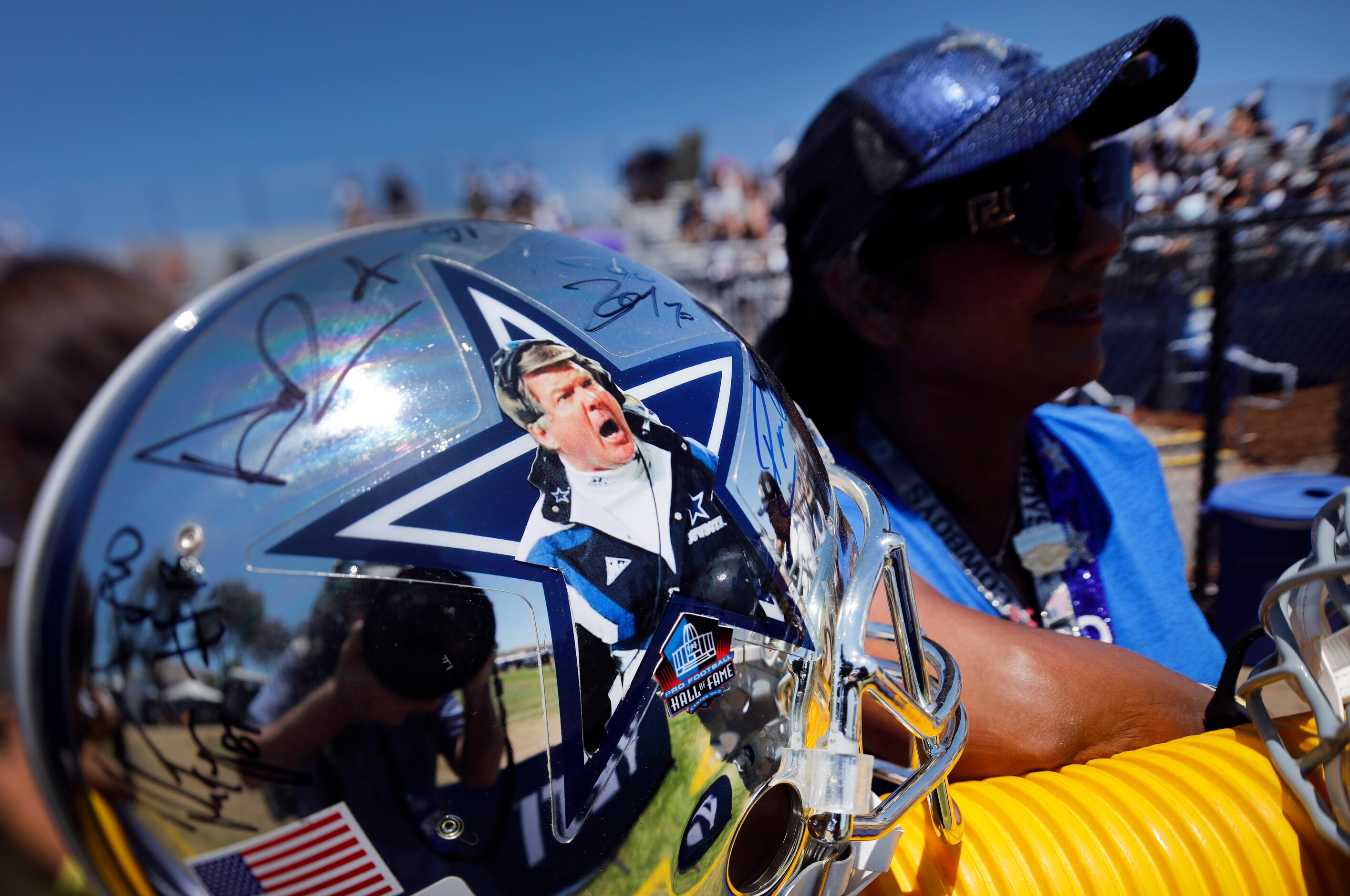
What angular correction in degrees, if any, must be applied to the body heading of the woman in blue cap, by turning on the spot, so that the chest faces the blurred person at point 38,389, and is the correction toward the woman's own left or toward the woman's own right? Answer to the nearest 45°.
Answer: approximately 90° to the woman's own right

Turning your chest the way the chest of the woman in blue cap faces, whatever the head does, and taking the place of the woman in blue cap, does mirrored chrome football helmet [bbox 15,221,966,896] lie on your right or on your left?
on your right

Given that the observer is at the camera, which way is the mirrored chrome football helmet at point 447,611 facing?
facing away from the viewer and to the right of the viewer

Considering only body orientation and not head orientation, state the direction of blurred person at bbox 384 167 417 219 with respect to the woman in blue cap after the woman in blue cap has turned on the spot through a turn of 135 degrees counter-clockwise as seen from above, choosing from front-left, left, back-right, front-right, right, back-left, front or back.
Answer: front-left

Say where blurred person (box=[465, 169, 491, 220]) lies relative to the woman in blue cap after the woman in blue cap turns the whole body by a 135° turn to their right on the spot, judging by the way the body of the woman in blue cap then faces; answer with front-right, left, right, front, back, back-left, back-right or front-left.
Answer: front-right

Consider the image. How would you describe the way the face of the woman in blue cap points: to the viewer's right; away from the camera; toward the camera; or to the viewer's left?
to the viewer's right

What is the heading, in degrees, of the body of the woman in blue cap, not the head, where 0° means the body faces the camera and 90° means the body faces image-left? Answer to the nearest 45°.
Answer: approximately 315°
